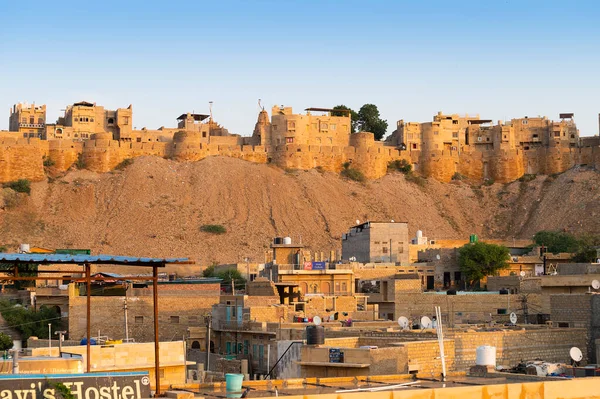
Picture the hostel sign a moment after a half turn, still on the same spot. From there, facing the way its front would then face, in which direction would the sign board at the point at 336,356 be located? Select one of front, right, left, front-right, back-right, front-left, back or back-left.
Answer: front-right

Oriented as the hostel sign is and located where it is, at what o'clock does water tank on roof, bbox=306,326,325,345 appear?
The water tank on roof is roughly at 7 o'clock from the hostel sign.

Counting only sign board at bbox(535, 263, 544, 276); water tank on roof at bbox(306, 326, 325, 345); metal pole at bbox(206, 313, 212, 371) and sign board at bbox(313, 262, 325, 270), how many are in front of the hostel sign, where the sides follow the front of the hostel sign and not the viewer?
0

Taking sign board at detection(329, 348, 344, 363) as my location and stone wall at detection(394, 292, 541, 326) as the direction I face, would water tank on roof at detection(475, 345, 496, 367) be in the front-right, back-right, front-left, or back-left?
back-right

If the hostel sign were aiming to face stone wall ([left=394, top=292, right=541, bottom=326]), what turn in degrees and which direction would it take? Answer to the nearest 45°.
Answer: approximately 135° to its left

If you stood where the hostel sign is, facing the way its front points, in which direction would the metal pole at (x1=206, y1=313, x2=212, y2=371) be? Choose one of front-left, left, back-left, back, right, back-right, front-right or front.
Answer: back

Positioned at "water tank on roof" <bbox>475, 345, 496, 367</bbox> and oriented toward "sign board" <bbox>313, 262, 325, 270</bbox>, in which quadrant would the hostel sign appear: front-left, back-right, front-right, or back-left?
back-left

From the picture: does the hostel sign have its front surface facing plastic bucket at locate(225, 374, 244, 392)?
no

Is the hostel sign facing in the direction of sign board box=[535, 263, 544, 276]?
no

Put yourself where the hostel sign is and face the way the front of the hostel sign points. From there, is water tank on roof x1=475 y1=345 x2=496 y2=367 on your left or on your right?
on your left

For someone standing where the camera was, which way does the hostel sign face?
facing the viewer

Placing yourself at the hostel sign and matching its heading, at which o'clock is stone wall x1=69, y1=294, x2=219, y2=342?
The stone wall is roughly at 6 o'clock from the hostel sign.

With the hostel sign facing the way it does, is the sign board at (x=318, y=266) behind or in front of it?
behind

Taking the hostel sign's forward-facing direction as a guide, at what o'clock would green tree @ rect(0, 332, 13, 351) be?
The green tree is roughly at 6 o'clock from the hostel sign.
